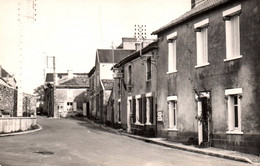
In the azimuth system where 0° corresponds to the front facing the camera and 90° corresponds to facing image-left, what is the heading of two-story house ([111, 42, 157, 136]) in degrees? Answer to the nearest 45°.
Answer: approximately 45°

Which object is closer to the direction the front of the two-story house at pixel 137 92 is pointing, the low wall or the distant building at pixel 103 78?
the low wall

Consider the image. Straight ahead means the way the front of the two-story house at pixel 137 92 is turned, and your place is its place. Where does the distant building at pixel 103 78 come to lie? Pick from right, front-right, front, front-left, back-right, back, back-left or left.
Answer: back-right

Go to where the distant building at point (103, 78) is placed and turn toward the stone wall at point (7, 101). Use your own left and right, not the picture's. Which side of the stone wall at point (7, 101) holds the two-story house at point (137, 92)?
left
